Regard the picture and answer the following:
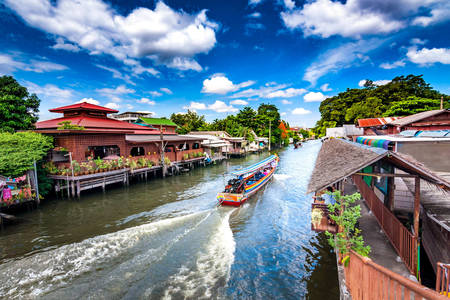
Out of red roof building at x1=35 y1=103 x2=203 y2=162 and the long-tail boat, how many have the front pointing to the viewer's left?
0

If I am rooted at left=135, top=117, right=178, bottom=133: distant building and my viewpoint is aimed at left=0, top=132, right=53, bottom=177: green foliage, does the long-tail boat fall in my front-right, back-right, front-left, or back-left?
front-left

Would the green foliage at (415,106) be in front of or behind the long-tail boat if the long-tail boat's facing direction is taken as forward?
in front

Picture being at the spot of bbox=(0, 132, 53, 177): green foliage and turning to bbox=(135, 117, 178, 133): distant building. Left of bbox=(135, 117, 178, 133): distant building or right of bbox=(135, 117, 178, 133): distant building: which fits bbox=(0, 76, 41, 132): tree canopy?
left

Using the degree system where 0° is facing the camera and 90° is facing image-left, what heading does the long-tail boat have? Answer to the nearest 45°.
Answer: approximately 225°

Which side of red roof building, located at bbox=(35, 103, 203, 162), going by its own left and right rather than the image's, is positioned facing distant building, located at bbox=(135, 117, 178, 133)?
left

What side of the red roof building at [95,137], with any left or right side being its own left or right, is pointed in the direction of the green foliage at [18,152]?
right

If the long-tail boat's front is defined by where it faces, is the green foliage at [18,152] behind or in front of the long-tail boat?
behind

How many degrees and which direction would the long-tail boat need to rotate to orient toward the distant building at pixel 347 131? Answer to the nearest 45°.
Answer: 0° — it already faces it

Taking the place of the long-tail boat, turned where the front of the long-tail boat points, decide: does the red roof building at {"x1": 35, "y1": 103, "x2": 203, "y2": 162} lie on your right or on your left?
on your left

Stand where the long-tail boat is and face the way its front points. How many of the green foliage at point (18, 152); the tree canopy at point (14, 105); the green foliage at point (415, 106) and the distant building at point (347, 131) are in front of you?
2

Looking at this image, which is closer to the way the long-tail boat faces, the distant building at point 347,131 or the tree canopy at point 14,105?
the distant building

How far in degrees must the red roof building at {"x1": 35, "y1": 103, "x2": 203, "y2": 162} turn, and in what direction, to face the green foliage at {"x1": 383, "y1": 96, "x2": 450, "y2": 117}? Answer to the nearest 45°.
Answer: approximately 45° to its left

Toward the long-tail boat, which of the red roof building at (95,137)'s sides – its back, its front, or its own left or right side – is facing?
front

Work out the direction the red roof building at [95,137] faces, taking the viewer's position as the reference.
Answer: facing the viewer and to the right of the viewer
